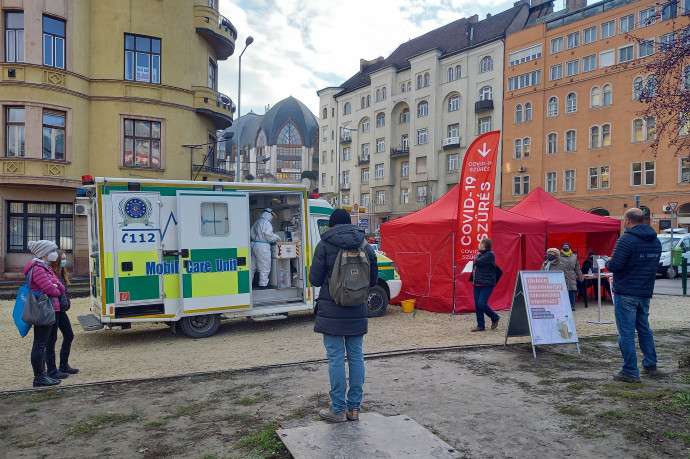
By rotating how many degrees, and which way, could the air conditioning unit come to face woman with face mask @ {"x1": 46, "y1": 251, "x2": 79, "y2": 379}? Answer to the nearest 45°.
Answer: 0° — it already faces them

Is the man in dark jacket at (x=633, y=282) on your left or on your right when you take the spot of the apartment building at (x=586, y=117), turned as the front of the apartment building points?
on your left

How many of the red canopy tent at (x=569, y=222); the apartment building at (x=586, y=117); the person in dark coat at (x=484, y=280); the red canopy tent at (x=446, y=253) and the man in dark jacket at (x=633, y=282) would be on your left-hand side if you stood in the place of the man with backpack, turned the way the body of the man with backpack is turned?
0

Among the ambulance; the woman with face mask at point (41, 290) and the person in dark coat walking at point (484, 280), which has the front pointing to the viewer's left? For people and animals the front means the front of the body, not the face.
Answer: the person in dark coat walking

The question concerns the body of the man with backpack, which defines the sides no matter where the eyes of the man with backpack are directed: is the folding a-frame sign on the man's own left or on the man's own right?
on the man's own right

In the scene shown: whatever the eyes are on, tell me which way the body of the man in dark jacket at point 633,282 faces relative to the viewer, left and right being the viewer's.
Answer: facing away from the viewer and to the left of the viewer

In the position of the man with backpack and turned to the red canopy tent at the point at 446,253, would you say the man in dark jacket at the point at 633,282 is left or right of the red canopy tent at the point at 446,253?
right

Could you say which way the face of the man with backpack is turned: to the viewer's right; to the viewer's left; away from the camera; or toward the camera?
away from the camera

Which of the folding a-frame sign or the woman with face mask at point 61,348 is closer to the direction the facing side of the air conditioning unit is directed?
the woman with face mask

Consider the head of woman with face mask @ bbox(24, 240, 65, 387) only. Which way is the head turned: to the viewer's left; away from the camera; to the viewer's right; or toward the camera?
to the viewer's right

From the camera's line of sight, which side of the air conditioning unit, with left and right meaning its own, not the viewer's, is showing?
front

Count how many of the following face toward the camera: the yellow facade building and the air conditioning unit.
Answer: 2
